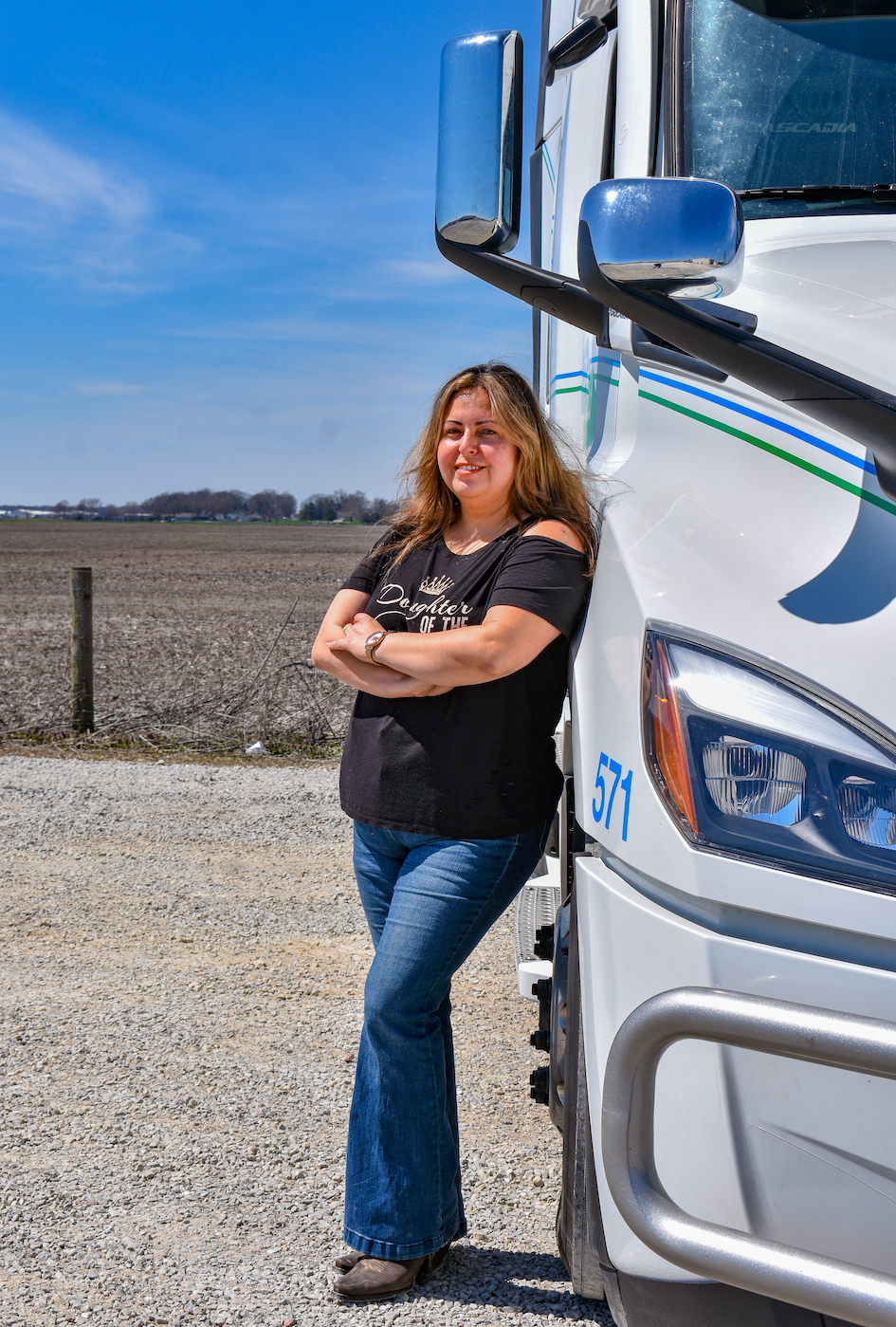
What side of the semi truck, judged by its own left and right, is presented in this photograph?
front

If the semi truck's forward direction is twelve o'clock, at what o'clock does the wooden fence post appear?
The wooden fence post is roughly at 5 o'clock from the semi truck.

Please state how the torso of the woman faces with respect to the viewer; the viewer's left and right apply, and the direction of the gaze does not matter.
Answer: facing the viewer and to the left of the viewer

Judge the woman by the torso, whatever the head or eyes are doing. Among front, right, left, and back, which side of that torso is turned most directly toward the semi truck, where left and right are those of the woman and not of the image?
left

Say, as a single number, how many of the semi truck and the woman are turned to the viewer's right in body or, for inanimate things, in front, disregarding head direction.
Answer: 0
